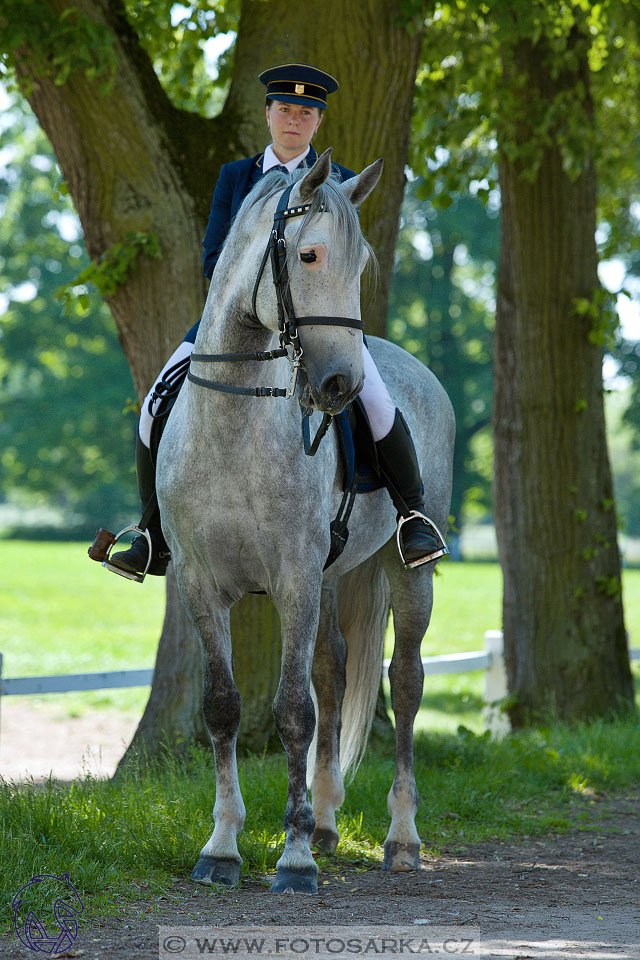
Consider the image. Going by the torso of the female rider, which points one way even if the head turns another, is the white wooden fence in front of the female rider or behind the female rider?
behind

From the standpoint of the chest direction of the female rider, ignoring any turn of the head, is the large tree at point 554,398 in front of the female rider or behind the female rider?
behind

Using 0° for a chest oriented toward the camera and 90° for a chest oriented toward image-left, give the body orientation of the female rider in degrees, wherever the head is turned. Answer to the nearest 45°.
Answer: approximately 0°
